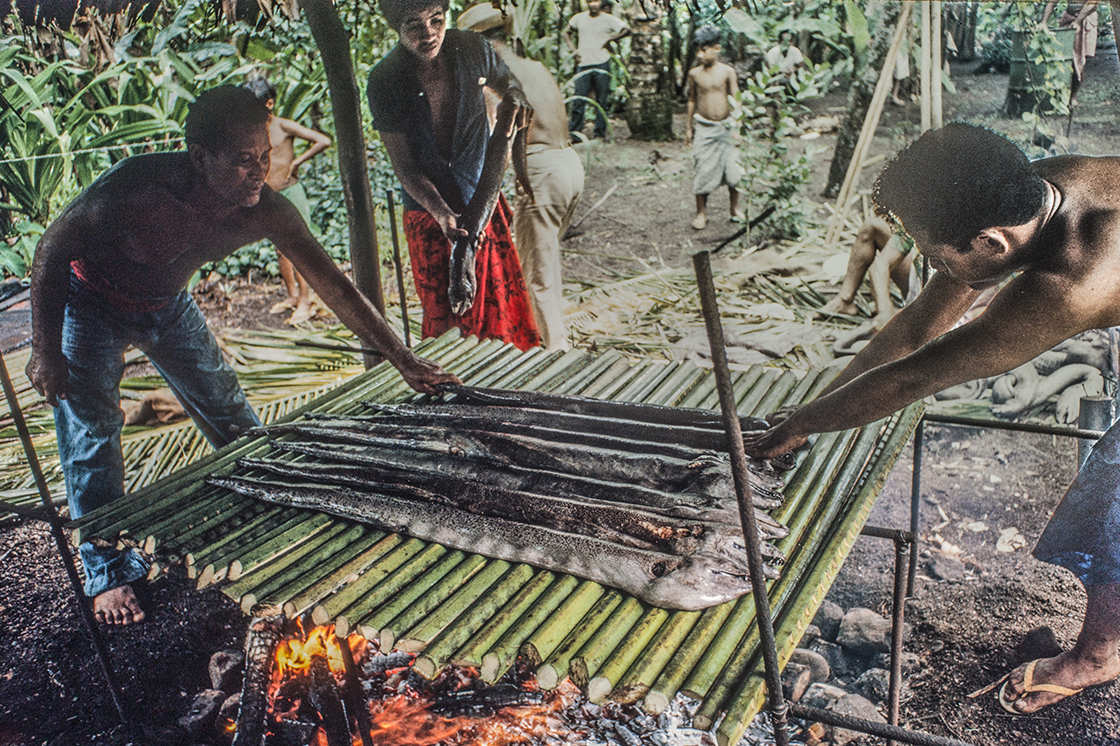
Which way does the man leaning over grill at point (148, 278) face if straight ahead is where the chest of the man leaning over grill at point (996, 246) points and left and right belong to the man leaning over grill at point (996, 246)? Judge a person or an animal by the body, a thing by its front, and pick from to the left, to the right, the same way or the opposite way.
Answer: the opposite way

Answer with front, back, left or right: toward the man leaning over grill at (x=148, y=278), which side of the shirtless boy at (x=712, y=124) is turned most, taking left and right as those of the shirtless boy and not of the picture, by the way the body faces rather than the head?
front

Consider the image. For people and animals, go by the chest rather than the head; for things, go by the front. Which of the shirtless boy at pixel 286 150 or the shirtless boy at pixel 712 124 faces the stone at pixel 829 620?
the shirtless boy at pixel 712 124

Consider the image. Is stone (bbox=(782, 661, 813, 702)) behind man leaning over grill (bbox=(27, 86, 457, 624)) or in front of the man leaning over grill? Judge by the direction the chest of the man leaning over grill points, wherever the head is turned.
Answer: in front

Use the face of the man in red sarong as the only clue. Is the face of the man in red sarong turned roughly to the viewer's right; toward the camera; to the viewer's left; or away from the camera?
toward the camera

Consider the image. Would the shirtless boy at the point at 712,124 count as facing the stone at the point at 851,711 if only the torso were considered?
yes

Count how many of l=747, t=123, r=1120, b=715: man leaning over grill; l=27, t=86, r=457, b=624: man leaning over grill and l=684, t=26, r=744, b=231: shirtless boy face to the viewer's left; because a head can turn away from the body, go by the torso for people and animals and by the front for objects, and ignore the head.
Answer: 1

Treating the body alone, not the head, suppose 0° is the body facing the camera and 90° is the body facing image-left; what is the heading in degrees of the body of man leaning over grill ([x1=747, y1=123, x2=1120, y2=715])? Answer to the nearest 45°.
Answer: approximately 90°

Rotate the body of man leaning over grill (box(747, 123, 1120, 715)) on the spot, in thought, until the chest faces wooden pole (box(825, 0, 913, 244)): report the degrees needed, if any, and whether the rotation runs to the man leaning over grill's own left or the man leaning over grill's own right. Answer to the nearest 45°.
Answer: approximately 90° to the man leaning over grill's own right

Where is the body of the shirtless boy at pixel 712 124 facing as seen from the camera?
toward the camera

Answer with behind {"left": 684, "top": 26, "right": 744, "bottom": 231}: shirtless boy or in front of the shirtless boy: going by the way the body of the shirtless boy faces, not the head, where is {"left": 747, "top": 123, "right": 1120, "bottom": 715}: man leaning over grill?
in front

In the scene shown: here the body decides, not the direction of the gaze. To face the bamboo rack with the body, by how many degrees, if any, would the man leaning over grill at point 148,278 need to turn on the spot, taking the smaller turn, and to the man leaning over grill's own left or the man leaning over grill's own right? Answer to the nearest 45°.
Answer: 0° — they already face it
